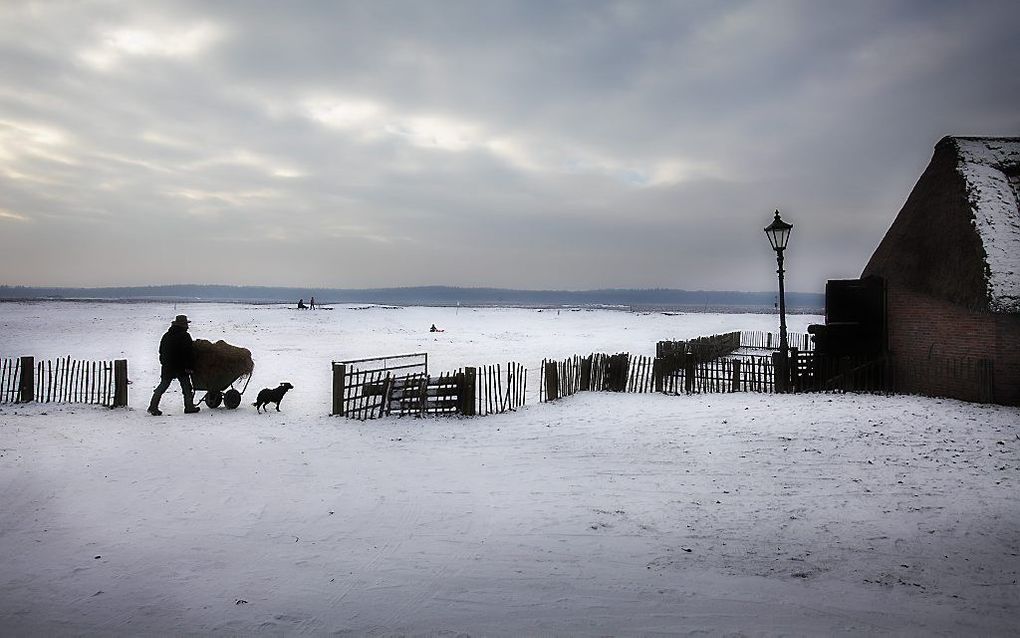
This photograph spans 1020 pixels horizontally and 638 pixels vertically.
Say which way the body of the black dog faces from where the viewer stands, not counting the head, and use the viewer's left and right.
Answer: facing to the right of the viewer

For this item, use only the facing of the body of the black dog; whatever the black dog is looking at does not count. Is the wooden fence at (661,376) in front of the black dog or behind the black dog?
in front

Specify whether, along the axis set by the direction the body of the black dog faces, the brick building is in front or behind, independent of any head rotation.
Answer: in front

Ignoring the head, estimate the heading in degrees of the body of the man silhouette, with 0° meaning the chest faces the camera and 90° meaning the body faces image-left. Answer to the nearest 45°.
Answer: approximately 270°

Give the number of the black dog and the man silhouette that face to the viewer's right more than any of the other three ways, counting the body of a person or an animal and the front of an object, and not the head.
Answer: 2
